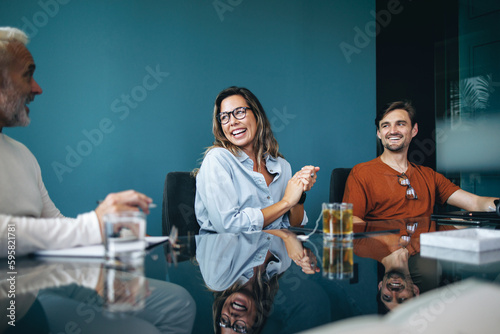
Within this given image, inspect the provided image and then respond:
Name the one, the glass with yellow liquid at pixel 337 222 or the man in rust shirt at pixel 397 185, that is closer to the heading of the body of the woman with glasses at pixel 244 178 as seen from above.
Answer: the glass with yellow liquid

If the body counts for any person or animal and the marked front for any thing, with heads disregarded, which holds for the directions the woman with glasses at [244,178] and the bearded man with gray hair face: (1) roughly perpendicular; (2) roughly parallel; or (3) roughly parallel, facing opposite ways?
roughly perpendicular

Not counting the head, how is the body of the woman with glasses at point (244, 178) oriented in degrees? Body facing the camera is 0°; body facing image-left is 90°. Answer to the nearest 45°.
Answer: approximately 315°

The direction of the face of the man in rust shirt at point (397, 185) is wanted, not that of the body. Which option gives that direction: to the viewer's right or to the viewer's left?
to the viewer's left

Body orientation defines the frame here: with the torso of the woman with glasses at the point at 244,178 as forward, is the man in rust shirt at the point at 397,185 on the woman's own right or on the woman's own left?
on the woman's own left

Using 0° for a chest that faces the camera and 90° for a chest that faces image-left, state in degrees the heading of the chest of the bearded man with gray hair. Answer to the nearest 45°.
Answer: approximately 270°
